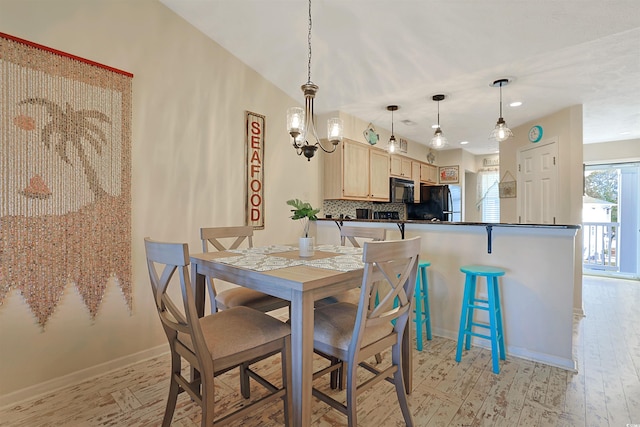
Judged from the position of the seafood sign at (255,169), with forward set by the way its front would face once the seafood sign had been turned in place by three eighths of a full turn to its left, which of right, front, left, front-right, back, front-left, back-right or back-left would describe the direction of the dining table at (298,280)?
back

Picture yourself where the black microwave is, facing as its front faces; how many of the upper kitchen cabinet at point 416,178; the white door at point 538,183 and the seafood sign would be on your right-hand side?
1

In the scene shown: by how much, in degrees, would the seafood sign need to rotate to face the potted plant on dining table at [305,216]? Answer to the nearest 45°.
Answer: approximately 45° to its right

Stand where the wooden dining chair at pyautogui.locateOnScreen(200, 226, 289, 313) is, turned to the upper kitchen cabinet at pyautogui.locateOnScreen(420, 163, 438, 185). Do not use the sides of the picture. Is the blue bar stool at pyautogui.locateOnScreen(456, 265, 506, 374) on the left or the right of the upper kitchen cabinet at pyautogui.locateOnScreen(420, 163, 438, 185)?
right

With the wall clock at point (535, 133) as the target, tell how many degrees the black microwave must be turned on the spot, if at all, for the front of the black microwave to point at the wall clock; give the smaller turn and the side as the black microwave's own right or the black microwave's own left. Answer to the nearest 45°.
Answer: approximately 45° to the black microwave's own left

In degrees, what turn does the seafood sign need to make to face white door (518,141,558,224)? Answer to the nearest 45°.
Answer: approximately 45° to its left

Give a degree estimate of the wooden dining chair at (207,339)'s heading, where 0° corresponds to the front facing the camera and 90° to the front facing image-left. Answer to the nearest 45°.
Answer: approximately 225°

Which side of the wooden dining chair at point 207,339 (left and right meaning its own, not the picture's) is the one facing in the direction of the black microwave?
front

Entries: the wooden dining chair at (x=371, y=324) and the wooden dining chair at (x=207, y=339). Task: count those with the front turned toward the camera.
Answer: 0

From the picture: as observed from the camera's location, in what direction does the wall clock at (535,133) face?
facing the viewer and to the left of the viewer

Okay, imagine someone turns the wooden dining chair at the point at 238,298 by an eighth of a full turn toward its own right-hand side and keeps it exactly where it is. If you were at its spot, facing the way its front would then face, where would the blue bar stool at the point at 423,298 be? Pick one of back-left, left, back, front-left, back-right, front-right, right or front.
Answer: left

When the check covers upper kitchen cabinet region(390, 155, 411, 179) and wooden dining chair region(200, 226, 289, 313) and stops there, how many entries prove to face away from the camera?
0

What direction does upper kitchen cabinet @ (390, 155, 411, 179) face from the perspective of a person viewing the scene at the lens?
facing the viewer and to the right of the viewer

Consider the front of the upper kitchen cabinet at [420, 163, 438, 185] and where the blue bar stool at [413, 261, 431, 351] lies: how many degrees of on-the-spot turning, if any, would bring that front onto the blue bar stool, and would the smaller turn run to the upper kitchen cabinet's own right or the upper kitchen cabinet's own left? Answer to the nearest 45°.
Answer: approximately 45° to the upper kitchen cabinet's own right

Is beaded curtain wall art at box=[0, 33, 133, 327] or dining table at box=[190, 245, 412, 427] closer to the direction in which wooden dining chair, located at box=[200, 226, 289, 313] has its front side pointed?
the dining table
